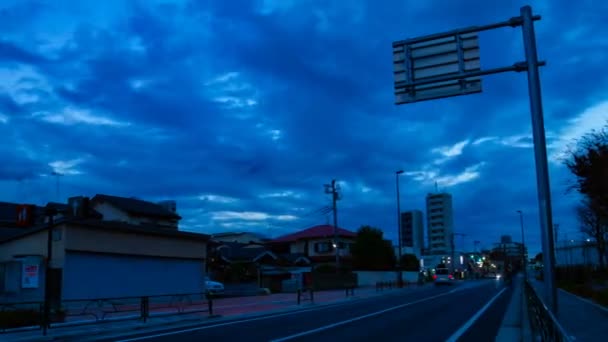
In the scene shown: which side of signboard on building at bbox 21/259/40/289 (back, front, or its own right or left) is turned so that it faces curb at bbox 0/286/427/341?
front

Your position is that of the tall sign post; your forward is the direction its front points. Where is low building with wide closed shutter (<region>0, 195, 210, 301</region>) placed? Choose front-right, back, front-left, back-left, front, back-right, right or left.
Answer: front-left

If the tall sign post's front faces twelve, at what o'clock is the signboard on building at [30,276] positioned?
The signboard on building is roughly at 10 o'clock from the tall sign post.

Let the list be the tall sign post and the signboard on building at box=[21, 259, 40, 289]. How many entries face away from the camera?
1

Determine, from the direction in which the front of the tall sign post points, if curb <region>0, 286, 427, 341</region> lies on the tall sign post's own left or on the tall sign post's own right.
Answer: on the tall sign post's own left

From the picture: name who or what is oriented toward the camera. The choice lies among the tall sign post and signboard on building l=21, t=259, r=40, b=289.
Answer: the signboard on building

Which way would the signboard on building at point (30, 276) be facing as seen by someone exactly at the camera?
facing the viewer

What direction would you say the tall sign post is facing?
away from the camera
